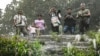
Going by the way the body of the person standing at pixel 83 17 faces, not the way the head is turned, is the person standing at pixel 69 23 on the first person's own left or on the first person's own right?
on the first person's own right

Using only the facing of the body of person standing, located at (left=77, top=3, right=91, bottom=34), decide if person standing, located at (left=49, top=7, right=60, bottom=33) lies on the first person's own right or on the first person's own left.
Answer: on the first person's own right

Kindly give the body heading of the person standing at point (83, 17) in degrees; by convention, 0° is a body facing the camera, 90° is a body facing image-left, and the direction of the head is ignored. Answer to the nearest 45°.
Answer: approximately 0°

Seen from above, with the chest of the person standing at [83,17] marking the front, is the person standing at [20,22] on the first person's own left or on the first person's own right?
on the first person's own right
